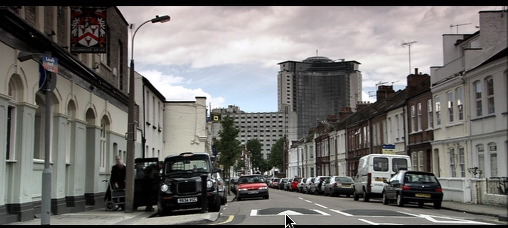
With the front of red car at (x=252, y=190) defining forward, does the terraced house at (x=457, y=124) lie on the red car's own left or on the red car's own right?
on the red car's own left

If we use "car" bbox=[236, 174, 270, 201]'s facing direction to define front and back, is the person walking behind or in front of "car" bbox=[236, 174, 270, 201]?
in front

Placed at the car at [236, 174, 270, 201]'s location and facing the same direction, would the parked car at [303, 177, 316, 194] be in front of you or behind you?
behind

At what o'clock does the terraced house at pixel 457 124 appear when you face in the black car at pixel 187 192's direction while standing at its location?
The terraced house is roughly at 8 o'clock from the black car.

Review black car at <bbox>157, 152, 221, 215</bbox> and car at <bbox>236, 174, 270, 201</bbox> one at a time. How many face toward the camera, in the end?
2

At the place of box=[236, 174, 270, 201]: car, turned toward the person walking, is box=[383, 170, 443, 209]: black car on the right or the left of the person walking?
left

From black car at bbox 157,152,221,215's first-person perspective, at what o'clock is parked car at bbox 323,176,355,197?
The parked car is roughly at 7 o'clock from the black car.

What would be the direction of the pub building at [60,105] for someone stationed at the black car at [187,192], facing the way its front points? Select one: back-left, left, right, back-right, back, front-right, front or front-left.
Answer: right

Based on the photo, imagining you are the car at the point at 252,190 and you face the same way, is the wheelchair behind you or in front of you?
in front

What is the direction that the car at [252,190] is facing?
toward the camera

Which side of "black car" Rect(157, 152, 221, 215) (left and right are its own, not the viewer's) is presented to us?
front

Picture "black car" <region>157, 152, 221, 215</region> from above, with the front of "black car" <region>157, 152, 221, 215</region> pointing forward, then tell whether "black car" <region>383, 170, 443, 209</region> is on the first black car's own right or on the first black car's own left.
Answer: on the first black car's own left
